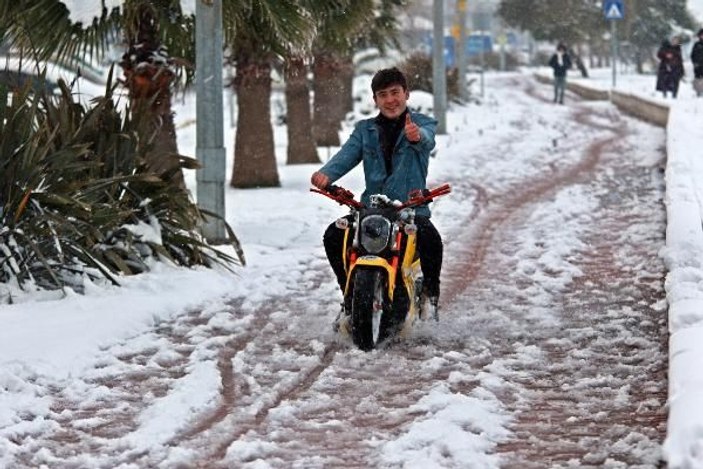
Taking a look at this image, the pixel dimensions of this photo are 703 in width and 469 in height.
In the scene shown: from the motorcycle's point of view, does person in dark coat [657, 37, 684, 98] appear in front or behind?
behind

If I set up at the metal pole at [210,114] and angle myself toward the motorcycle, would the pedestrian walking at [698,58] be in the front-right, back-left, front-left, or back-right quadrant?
back-left

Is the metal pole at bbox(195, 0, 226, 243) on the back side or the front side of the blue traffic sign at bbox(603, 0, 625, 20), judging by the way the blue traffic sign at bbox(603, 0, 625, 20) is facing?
on the front side

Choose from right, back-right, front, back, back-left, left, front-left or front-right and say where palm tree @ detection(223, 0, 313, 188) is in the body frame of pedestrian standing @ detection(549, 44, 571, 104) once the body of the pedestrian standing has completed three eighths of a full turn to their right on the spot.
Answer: back-left

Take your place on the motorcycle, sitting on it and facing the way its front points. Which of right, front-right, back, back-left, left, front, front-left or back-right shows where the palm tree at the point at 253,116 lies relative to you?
back

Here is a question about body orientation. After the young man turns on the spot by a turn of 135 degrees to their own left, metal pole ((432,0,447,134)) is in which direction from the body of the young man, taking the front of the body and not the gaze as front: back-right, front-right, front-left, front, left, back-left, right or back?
front-left

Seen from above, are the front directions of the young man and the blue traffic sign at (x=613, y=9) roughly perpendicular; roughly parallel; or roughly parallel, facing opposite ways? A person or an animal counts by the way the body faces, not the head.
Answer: roughly parallel

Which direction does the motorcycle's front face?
toward the camera

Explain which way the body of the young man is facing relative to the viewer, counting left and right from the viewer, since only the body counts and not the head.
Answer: facing the viewer

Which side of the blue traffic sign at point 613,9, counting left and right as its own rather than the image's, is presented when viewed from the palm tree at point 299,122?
front

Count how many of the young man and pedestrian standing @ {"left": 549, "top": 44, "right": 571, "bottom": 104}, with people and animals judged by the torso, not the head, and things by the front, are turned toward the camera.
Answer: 2

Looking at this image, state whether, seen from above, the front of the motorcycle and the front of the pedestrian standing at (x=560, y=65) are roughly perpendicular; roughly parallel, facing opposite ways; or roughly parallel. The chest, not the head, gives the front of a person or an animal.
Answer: roughly parallel

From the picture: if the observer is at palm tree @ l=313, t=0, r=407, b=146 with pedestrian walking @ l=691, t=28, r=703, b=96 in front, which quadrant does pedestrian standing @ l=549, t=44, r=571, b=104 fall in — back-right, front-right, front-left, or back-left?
front-left

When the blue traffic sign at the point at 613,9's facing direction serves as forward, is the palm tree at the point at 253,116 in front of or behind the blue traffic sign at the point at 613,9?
in front

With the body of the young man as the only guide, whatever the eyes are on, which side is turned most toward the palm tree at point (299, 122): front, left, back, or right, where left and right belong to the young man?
back

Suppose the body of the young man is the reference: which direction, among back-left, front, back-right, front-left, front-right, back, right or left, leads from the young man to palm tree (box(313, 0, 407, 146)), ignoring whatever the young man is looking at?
back
